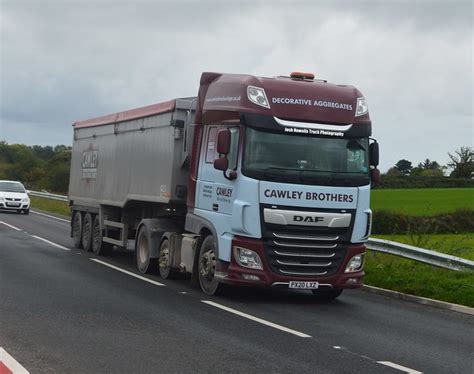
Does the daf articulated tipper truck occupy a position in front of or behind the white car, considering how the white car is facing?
in front

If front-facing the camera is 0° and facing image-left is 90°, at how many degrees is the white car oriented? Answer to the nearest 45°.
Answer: approximately 315°

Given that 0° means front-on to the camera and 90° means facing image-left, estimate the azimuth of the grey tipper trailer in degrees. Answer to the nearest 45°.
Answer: approximately 315°

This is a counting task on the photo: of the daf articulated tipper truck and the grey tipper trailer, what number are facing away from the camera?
0

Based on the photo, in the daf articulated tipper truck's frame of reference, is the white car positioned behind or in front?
behind

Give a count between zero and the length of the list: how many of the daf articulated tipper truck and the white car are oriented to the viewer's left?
0
